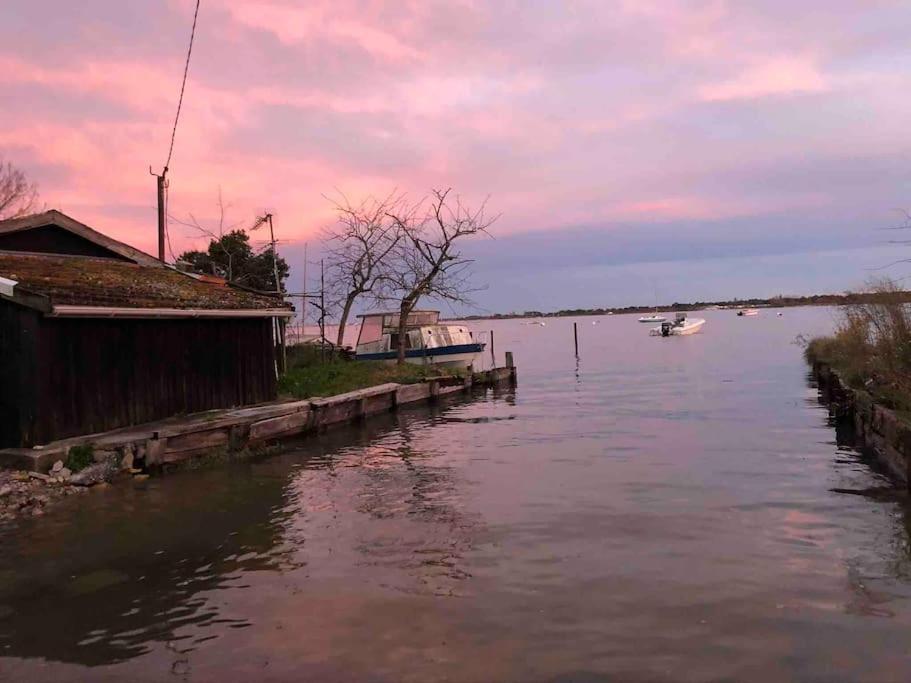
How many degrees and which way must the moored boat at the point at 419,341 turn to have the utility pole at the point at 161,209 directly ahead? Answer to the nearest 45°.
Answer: approximately 135° to its right

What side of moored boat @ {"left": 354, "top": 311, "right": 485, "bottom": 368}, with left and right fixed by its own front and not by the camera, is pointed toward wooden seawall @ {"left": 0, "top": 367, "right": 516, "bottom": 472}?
right

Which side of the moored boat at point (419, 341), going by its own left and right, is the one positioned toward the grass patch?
right

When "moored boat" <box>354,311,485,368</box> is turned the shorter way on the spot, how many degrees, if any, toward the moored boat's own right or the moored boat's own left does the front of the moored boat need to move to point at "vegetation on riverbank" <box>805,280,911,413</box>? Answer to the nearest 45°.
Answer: approximately 45° to the moored boat's own right

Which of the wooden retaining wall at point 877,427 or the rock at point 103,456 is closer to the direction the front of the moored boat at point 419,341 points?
the wooden retaining wall

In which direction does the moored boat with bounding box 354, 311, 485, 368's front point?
to the viewer's right

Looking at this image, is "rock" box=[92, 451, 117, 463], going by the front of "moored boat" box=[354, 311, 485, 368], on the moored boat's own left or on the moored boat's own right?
on the moored boat's own right

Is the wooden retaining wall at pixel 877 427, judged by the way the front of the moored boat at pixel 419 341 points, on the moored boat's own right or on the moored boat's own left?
on the moored boat's own right

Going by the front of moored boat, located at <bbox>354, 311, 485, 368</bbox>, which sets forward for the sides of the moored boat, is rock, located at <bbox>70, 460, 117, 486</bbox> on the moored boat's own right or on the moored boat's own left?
on the moored boat's own right
